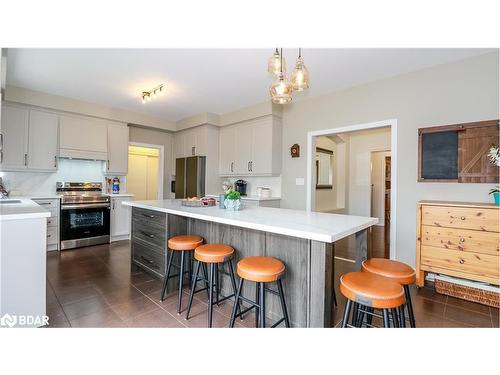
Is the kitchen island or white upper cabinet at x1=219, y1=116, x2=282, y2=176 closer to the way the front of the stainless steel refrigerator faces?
the kitchen island

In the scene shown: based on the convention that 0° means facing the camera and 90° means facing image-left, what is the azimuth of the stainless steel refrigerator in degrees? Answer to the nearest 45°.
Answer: approximately 45°

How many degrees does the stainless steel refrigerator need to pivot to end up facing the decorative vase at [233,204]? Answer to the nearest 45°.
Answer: approximately 45° to its left

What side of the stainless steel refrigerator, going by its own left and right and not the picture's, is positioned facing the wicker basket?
left

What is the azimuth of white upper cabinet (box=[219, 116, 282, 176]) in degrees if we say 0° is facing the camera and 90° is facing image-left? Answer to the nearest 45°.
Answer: approximately 45°

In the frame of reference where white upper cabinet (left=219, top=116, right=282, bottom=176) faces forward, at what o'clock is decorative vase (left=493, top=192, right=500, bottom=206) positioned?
The decorative vase is roughly at 9 o'clock from the white upper cabinet.

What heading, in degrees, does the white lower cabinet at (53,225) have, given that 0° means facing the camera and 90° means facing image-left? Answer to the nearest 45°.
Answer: approximately 0°

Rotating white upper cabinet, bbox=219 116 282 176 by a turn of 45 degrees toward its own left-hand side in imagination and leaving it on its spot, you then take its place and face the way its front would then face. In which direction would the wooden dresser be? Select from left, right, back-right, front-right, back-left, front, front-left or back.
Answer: front-left
